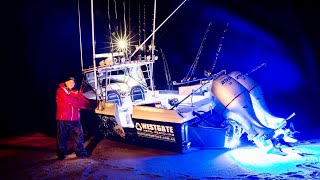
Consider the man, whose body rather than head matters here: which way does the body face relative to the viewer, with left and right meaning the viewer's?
facing the viewer and to the right of the viewer

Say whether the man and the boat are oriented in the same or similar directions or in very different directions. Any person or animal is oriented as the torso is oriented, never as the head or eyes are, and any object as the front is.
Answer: very different directions

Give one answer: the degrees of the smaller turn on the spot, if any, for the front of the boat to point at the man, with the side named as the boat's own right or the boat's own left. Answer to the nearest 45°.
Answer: approximately 45° to the boat's own left

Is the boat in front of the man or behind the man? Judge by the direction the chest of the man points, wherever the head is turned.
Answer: in front

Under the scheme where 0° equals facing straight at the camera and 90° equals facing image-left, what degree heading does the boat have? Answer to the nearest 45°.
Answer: approximately 135°
